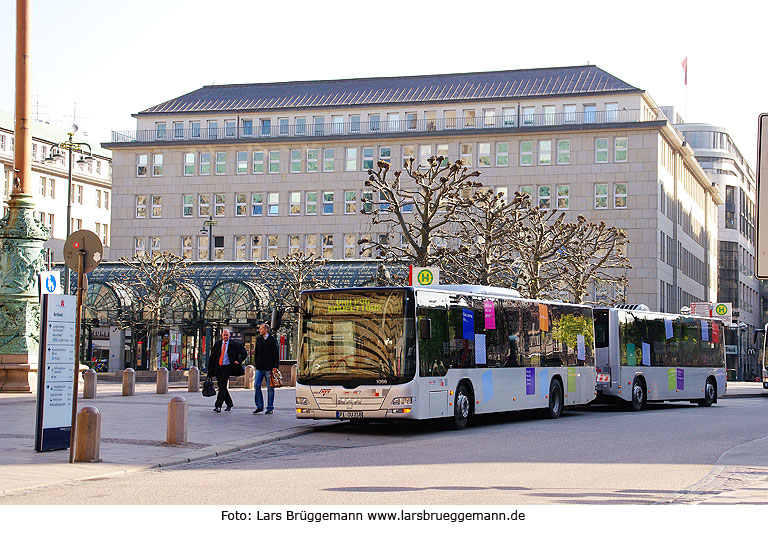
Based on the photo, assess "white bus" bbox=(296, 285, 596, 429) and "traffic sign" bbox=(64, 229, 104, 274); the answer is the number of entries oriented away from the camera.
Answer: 1

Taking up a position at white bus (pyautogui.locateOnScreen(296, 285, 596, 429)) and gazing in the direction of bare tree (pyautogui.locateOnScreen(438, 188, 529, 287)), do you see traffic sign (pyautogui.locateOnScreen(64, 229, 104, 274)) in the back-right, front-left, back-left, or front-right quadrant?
back-left

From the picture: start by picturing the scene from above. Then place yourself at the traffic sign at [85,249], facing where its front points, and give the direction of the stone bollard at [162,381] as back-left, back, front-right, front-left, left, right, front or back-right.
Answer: front

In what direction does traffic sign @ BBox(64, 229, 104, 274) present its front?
away from the camera

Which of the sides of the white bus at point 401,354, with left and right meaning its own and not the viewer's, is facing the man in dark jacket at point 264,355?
front

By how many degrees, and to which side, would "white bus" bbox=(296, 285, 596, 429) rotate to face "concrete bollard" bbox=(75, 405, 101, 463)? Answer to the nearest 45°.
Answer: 0° — it already faces it

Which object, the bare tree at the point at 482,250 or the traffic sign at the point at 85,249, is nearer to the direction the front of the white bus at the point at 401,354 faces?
the traffic sign

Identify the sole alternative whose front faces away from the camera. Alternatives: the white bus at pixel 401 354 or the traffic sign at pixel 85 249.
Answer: the traffic sign

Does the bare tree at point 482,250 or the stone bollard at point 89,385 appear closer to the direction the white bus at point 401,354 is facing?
the stone bollard

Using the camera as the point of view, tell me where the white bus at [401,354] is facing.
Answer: facing the viewer and to the left of the viewer
